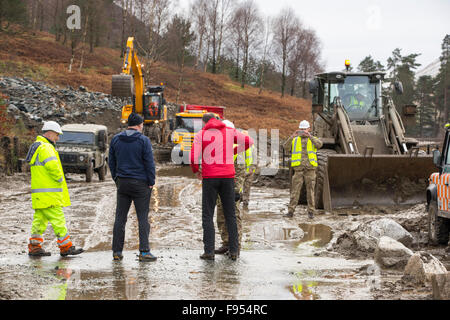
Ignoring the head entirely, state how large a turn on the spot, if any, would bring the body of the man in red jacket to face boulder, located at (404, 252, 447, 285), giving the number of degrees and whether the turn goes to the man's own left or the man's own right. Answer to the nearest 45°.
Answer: approximately 135° to the man's own right

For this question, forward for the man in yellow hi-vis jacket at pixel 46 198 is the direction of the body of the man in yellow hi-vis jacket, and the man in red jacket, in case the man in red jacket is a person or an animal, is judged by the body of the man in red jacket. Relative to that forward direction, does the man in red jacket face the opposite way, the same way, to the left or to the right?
to the left

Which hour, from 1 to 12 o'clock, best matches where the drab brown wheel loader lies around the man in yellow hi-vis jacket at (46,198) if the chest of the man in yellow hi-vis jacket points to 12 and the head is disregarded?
The drab brown wheel loader is roughly at 11 o'clock from the man in yellow hi-vis jacket.

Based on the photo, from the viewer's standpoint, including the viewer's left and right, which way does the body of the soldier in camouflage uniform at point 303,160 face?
facing the viewer

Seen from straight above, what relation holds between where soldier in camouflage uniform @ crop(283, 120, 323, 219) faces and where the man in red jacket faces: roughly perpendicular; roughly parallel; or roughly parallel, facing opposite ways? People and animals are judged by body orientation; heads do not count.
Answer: roughly parallel, facing opposite ways

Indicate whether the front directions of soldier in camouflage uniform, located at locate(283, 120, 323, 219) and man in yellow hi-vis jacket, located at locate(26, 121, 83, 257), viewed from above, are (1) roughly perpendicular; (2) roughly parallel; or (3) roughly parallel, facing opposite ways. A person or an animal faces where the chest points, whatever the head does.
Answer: roughly perpendicular

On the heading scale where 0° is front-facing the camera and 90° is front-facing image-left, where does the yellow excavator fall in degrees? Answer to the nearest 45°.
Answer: approximately 45°

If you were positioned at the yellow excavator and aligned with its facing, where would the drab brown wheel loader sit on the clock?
The drab brown wheel loader is roughly at 10 o'clock from the yellow excavator.

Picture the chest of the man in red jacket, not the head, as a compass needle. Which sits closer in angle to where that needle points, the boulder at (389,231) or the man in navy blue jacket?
the boulder

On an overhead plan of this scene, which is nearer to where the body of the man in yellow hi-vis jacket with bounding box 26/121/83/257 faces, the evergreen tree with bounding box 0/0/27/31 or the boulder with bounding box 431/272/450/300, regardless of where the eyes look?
the boulder

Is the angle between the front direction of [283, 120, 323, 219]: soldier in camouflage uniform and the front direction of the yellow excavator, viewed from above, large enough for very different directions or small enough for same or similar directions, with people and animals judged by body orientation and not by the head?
same or similar directions

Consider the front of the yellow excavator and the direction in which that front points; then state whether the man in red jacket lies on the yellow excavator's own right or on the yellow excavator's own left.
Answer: on the yellow excavator's own left

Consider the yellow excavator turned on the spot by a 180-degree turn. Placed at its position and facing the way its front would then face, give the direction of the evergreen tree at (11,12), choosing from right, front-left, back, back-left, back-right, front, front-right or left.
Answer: left

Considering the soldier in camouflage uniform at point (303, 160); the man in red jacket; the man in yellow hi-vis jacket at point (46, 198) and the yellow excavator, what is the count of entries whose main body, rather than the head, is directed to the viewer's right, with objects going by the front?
1

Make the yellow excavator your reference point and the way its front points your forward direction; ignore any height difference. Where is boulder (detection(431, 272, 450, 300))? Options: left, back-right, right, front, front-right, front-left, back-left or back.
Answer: front-left

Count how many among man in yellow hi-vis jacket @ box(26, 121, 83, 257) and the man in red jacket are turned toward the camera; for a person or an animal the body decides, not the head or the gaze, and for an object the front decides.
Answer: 0

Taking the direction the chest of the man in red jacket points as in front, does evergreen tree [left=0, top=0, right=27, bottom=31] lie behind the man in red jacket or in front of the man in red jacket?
in front

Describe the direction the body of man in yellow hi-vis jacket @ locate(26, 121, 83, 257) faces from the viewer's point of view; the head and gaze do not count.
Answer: to the viewer's right

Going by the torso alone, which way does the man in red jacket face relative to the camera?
away from the camera

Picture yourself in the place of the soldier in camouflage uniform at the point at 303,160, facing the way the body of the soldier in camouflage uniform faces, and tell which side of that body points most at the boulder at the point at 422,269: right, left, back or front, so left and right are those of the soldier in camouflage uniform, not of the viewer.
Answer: front
